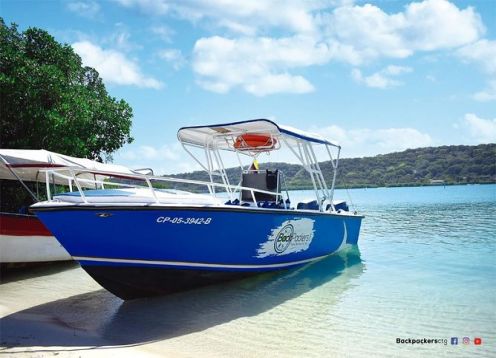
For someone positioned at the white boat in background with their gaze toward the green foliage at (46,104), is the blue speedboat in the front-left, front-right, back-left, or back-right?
back-right

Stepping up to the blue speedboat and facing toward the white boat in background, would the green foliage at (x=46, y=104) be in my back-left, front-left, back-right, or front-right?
front-right

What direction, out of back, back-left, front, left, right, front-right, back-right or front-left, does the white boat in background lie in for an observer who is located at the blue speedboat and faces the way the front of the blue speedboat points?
right

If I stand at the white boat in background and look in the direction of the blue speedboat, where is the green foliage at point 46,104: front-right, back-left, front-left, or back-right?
back-left

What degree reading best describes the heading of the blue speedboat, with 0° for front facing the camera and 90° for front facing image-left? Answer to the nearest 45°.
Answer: approximately 45°

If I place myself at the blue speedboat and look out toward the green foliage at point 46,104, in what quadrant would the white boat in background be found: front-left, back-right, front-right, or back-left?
front-left

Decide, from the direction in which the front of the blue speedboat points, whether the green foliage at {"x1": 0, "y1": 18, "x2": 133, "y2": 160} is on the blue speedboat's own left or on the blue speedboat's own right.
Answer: on the blue speedboat's own right
